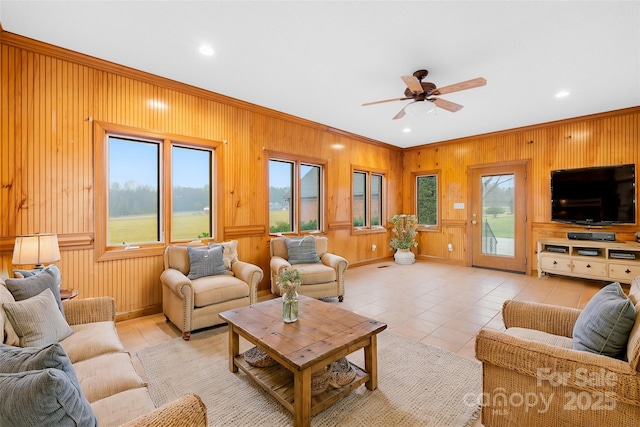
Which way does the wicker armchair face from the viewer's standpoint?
to the viewer's left

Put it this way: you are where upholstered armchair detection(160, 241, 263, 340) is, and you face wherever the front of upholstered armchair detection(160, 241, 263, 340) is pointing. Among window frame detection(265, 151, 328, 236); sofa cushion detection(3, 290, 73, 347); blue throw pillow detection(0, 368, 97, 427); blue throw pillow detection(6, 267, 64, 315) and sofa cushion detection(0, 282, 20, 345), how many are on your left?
1

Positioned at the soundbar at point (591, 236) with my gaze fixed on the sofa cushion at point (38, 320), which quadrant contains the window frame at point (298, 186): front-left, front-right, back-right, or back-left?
front-right

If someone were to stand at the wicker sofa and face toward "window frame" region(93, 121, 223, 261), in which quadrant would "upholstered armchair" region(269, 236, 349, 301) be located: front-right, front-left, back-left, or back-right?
front-right

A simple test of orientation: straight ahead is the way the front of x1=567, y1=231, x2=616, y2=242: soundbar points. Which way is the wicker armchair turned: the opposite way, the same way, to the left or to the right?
to the right

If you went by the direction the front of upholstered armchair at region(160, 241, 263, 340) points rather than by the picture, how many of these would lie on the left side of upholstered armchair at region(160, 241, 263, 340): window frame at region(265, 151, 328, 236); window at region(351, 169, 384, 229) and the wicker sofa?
2

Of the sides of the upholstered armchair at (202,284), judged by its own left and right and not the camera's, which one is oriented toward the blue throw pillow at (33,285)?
right

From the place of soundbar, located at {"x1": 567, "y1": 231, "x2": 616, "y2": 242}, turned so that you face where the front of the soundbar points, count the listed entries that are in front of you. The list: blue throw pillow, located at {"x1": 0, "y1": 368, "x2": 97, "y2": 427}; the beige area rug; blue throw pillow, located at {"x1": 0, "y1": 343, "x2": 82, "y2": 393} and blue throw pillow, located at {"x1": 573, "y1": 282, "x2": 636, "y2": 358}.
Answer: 4

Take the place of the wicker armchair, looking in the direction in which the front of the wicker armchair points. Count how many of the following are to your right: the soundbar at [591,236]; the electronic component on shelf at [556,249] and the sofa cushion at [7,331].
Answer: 2

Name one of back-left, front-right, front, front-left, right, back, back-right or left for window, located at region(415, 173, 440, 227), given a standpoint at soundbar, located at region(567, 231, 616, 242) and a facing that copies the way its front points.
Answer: right

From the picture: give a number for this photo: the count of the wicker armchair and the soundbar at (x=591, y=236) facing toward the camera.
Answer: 1

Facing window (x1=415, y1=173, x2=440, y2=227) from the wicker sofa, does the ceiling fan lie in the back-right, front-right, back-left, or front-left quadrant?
front-right

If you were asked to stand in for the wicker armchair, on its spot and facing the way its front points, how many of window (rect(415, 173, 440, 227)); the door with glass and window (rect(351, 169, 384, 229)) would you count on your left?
0

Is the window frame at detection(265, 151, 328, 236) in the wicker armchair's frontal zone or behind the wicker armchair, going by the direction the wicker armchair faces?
frontal zone

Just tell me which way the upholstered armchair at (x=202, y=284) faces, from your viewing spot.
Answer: facing the viewer and to the right of the viewer

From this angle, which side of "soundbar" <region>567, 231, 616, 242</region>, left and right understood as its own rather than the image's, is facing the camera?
front

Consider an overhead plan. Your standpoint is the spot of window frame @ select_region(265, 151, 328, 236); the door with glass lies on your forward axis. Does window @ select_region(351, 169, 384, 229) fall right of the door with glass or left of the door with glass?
left
